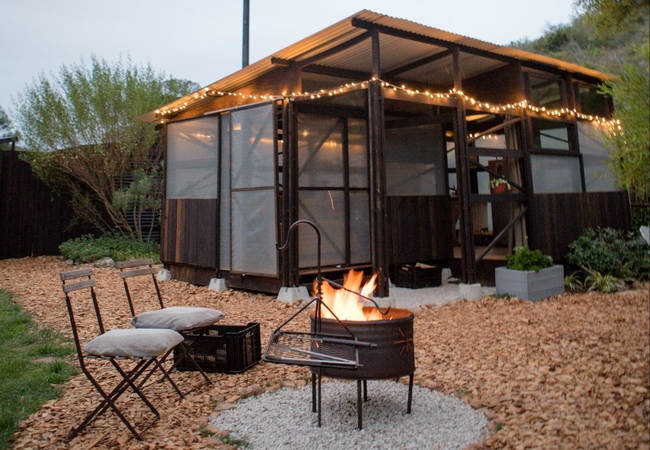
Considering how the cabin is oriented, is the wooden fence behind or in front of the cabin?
behind

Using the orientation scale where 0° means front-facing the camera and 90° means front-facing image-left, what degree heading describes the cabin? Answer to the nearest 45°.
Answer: approximately 315°
